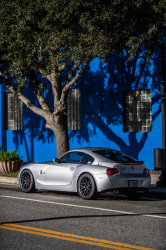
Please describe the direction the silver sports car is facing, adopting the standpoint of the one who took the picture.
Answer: facing away from the viewer and to the left of the viewer
